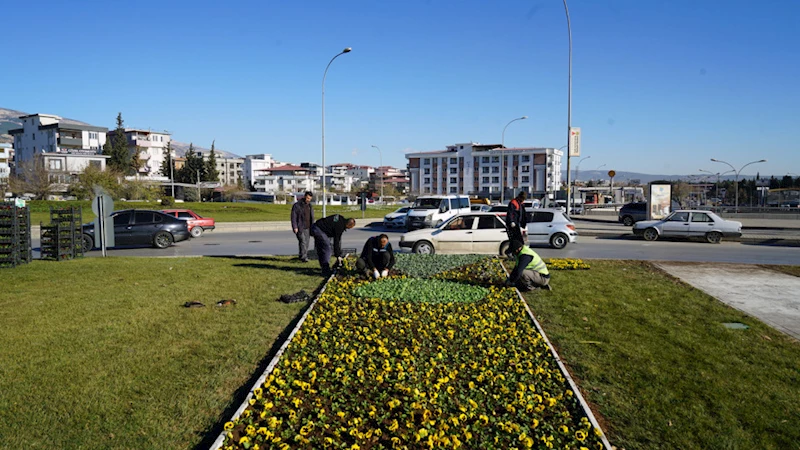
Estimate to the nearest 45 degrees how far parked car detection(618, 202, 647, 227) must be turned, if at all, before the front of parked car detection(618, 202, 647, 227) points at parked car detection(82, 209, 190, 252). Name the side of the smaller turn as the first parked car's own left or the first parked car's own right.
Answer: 0° — it already faces it

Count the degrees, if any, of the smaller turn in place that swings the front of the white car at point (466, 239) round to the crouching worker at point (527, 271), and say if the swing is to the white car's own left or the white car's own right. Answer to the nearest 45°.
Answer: approximately 90° to the white car's own left

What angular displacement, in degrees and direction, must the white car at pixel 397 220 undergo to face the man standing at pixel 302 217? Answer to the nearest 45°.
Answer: approximately 45° to its left

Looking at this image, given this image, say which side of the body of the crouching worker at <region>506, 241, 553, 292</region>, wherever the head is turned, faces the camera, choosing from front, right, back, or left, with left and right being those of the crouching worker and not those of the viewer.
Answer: left

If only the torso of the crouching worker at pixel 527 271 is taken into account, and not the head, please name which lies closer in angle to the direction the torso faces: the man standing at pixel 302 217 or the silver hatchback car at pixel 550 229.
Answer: the man standing

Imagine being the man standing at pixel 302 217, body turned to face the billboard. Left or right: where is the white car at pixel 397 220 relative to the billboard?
left

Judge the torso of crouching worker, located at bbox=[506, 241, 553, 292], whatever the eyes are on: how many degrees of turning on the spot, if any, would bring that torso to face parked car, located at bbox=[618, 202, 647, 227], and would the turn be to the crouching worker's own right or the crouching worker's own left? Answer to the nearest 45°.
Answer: approximately 90° to the crouching worker's own right

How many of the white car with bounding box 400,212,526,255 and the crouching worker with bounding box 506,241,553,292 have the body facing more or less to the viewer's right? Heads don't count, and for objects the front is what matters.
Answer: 0

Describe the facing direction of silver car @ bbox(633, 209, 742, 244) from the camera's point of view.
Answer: facing to the left of the viewer

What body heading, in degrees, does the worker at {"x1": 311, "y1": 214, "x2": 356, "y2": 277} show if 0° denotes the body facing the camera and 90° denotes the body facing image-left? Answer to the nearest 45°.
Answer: approximately 270°
